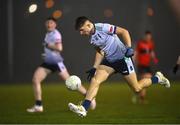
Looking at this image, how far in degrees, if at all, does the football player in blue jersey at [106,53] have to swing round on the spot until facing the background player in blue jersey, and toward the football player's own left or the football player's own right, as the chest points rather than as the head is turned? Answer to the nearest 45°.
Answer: approximately 90° to the football player's own right
